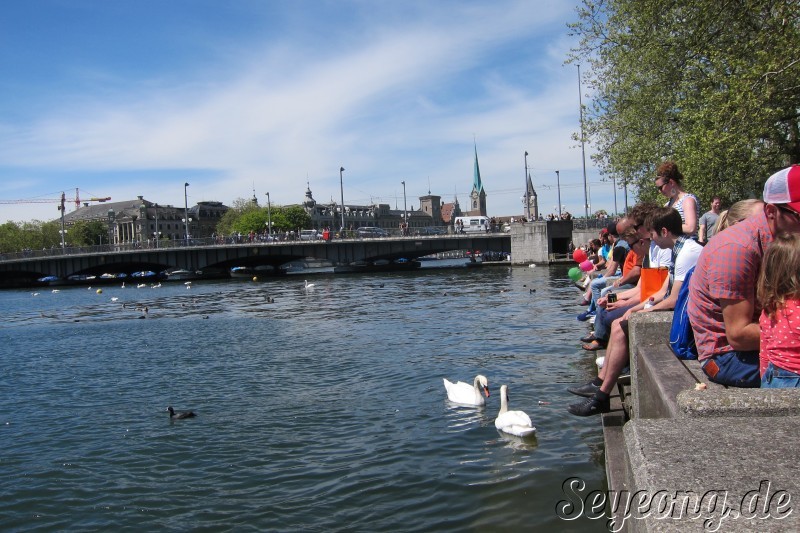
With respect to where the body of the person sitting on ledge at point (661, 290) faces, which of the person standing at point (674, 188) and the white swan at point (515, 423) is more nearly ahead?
the white swan

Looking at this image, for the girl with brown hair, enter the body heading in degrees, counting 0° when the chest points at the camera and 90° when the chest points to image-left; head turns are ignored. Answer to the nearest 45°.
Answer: approximately 180°

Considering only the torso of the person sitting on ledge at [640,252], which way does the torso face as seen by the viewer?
to the viewer's left

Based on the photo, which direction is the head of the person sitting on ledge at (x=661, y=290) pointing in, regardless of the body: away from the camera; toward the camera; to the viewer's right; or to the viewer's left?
to the viewer's left

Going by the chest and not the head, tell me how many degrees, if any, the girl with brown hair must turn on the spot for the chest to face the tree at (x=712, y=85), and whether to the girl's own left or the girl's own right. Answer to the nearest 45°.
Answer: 0° — they already face it

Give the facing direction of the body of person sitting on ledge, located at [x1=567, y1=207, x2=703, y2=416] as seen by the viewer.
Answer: to the viewer's left

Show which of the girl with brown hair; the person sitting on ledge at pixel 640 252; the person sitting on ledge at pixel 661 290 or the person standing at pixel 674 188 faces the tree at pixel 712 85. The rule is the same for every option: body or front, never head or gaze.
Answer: the girl with brown hair
